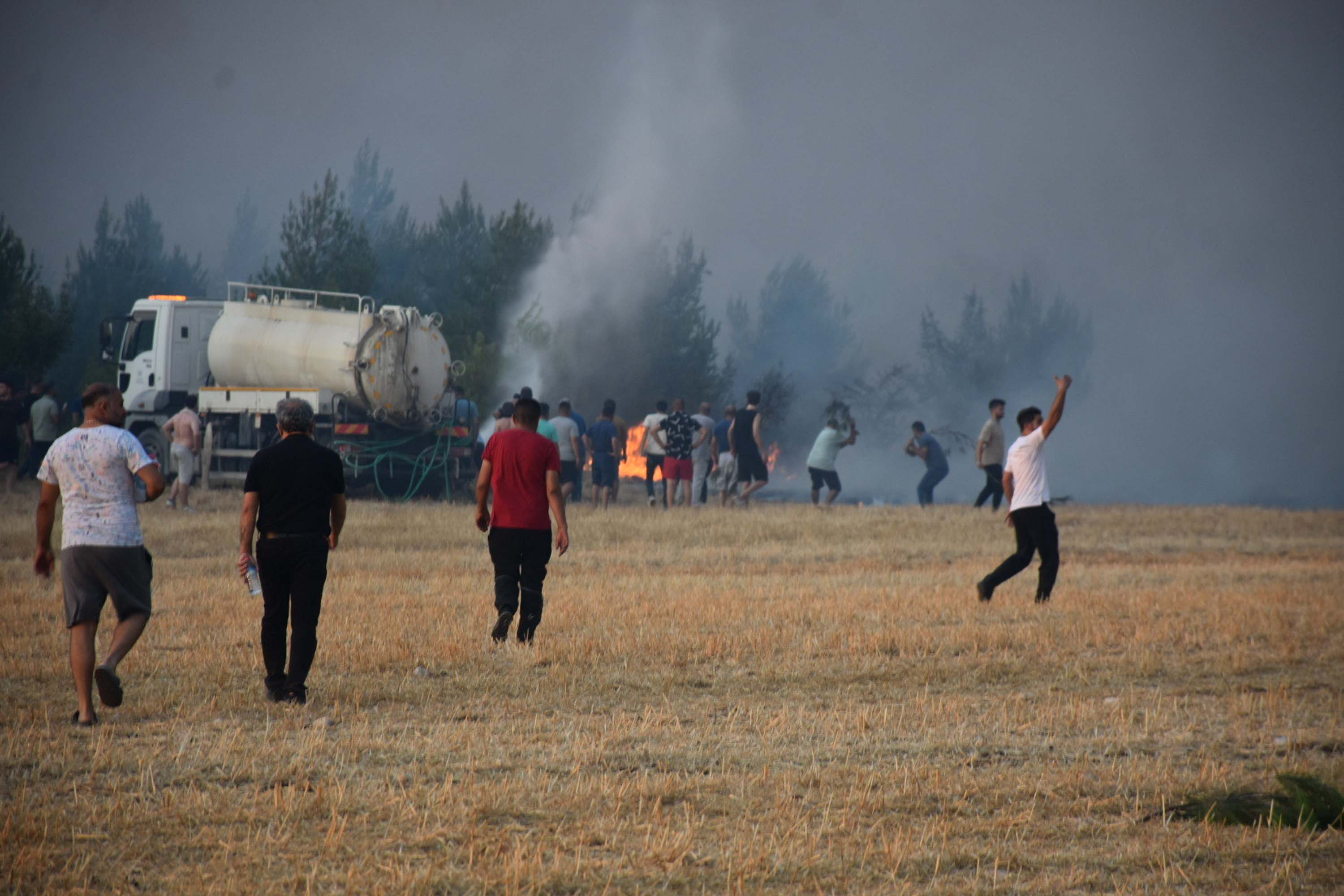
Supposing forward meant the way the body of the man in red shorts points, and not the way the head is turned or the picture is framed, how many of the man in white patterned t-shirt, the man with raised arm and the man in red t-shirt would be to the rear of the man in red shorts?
3

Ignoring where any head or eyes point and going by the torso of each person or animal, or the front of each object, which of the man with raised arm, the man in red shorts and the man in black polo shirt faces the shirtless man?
the man in black polo shirt

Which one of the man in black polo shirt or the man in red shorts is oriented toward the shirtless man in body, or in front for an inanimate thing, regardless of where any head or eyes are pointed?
the man in black polo shirt

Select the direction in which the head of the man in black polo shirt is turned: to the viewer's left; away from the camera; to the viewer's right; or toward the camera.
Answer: away from the camera

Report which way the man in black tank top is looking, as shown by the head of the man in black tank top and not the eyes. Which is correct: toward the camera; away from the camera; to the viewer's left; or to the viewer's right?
away from the camera

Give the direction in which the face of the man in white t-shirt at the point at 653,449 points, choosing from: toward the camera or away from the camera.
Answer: away from the camera

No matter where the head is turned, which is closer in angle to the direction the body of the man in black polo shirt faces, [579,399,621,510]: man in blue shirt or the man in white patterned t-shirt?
the man in blue shirt

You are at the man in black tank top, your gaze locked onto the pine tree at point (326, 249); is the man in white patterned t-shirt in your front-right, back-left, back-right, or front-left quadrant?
back-left

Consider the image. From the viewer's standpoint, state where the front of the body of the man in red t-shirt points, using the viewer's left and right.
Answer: facing away from the viewer

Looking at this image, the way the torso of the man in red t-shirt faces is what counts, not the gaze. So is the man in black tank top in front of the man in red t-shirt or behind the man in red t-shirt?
in front

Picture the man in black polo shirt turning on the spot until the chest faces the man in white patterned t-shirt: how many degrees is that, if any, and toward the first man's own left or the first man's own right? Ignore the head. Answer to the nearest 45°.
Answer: approximately 90° to the first man's own left

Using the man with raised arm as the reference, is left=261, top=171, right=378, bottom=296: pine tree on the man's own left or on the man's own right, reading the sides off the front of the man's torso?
on the man's own left

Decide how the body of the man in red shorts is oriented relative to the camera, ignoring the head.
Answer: away from the camera

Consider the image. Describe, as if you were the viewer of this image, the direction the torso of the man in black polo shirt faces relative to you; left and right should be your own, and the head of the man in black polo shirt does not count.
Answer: facing away from the viewer
